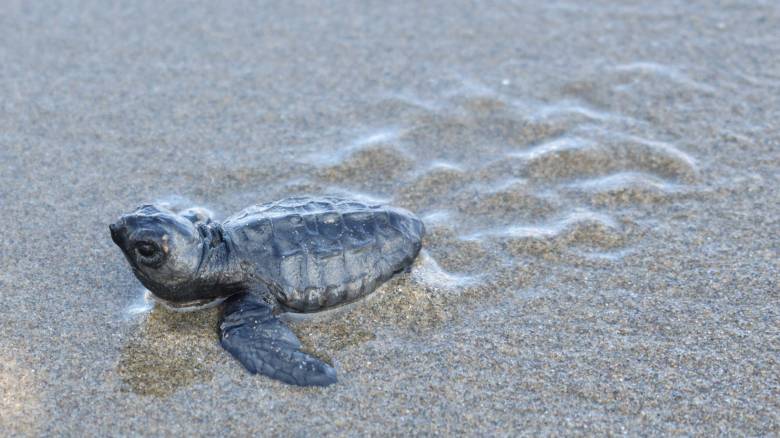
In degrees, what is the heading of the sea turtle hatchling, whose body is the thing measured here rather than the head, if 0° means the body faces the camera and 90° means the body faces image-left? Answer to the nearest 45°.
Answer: approximately 90°
